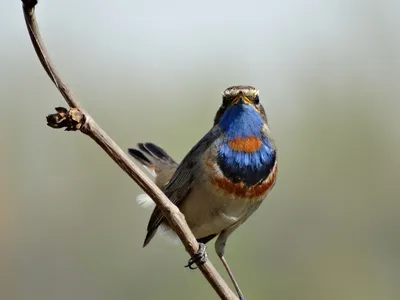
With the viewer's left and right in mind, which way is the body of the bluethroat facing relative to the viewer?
facing the viewer and to the right of the viewer
